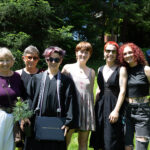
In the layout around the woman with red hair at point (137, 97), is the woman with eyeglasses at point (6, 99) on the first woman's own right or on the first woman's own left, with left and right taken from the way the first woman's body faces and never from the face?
on the first woman's own right

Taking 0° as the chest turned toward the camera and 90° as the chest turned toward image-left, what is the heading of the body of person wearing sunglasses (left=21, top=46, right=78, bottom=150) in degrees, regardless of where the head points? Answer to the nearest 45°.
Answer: approximately 0°

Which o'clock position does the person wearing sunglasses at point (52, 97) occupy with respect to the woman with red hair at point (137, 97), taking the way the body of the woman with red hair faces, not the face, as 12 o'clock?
The person wearing sunglasses is roughly at 2 o'clock from the woman with red hair.

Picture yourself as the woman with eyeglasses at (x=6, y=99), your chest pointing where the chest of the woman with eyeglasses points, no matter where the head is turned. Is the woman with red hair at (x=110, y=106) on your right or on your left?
on your left

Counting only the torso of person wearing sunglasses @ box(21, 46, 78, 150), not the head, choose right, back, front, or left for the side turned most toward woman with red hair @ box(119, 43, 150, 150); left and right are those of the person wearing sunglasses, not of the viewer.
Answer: left
